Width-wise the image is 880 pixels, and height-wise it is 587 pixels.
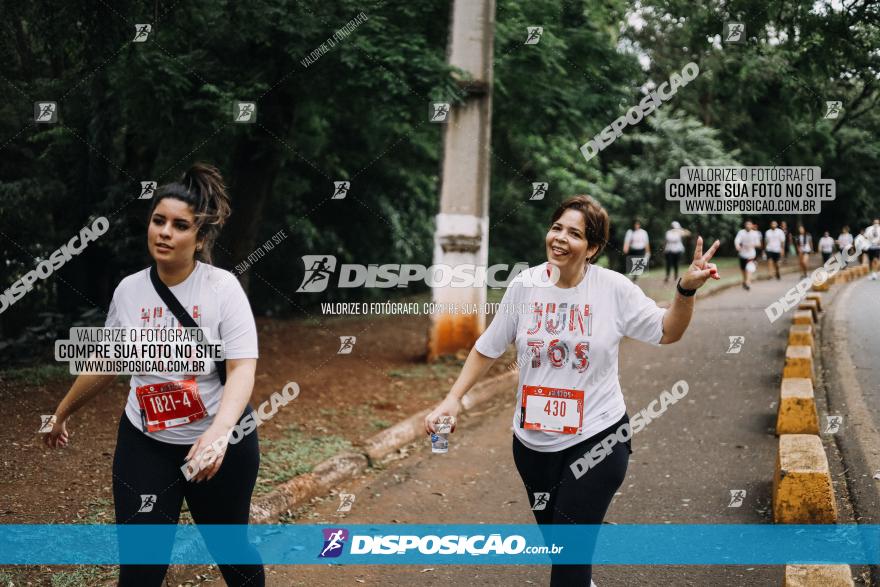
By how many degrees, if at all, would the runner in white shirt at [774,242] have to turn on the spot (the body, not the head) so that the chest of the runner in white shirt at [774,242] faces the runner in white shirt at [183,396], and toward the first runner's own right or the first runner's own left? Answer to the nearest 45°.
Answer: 0° — they already face them

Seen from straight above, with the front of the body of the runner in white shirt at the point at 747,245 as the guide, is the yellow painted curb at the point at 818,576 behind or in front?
in front

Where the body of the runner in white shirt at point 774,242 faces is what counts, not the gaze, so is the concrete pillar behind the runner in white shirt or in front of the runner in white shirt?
in front

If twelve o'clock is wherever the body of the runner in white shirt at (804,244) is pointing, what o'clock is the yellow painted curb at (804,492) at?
The yellow painted curb is roughly at 12 o'clock from the runner in white shirt.

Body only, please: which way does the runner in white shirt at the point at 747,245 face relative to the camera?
toward the camera

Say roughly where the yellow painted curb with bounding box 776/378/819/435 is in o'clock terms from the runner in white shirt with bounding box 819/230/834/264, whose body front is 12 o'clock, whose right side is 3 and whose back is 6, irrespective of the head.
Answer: The yellow painted curb is roughly at 12 o'clock from the runner in white shirt.

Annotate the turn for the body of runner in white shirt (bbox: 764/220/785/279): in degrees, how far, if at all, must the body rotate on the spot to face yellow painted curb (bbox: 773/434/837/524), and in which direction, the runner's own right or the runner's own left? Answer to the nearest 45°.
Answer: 0° — they already face it

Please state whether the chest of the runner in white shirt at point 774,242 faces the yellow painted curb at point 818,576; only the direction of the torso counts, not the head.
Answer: yes

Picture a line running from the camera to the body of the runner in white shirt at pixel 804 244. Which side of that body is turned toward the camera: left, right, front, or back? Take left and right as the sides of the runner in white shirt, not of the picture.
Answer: front

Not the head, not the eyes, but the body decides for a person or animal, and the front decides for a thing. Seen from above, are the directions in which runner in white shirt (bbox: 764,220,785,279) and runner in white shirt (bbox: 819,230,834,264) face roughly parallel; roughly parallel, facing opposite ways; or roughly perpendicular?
roughly parallel

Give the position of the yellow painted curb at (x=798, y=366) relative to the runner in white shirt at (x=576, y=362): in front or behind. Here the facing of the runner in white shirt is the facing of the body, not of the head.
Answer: behind

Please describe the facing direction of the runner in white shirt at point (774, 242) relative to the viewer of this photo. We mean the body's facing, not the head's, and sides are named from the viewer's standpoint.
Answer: facing the viewer

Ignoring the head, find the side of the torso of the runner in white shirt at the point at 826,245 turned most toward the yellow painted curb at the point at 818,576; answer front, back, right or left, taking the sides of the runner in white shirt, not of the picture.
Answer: front

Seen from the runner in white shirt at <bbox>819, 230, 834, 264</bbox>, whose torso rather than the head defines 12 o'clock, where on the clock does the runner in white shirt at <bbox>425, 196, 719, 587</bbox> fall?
the runner in white shirt at <bbox>425, 196, 719, 587</bbox> is roughly at 12 o'clock from the runner in white shirt at <bbox>819, 230, 834, 264</bbox>.
